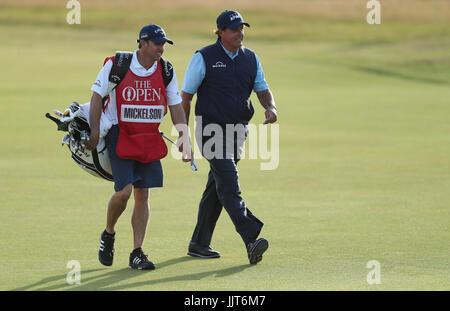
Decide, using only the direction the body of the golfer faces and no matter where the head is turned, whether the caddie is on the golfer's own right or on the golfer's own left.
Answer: on the golfer's own right

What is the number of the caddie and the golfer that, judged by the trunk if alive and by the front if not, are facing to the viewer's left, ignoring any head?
0

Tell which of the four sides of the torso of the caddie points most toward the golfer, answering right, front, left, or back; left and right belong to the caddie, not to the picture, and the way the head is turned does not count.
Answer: left

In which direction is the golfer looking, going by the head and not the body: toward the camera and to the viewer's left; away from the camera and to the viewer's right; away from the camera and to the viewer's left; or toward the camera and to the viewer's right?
toward the camera and to the viewer's right

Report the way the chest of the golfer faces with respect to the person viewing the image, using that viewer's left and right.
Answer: facing the viewer and to the right of the viewer
